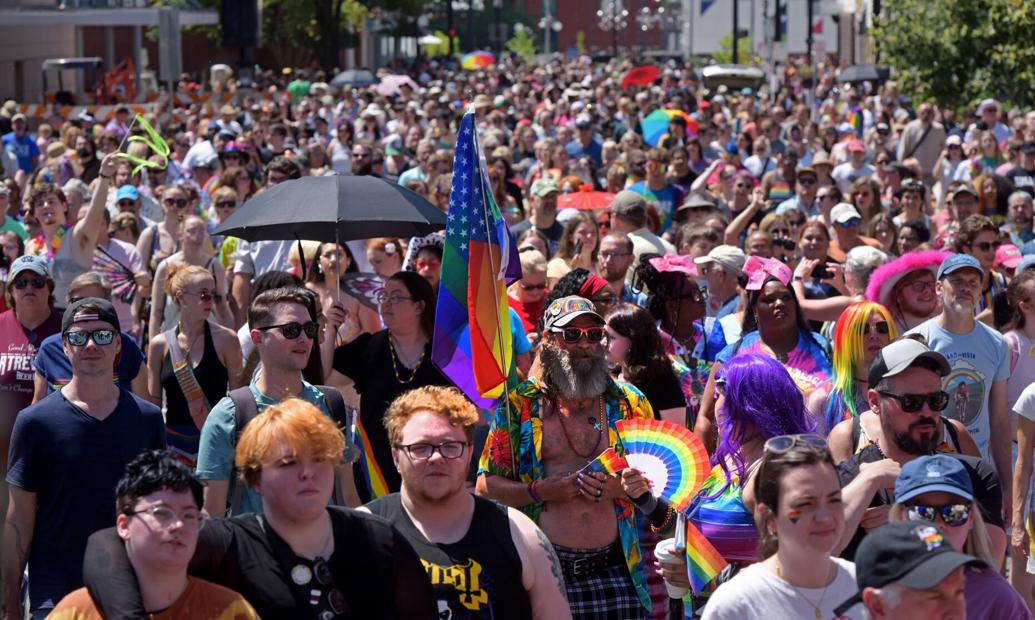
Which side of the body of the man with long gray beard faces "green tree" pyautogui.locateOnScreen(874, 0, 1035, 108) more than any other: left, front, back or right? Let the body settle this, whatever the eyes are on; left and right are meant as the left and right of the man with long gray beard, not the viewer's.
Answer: back

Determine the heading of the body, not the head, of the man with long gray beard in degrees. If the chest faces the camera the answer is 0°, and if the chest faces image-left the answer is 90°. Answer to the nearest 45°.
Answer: approximately 0°
